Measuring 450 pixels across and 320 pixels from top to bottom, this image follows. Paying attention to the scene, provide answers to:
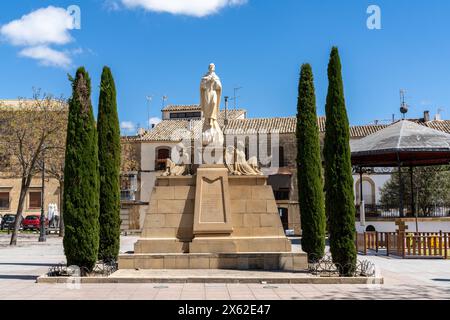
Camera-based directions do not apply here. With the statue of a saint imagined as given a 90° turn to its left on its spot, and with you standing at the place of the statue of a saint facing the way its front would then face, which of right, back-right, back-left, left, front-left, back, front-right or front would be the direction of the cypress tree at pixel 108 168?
back

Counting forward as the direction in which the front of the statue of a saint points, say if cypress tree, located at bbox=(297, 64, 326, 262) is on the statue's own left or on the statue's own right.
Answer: on the statue's own left

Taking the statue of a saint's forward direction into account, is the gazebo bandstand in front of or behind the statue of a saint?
behind

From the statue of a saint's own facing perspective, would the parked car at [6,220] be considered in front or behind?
behind

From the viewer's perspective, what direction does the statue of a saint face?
toward the camera

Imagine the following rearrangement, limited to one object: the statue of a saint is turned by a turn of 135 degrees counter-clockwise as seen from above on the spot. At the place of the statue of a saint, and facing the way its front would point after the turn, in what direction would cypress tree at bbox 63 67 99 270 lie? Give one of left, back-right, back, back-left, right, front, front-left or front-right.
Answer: back

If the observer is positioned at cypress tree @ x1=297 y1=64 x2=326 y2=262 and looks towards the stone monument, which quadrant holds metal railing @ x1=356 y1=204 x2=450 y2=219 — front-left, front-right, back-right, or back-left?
back-right

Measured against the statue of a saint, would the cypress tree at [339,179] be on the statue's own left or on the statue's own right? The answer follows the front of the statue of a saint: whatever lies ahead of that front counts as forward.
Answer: on the statue's own left
